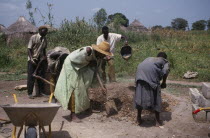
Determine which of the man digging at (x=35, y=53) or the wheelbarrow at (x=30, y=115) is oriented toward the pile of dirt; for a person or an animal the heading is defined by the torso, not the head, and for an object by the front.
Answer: the man digging

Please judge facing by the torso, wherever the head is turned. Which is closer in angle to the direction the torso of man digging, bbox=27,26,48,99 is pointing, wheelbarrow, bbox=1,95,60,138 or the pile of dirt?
the pile of dirt

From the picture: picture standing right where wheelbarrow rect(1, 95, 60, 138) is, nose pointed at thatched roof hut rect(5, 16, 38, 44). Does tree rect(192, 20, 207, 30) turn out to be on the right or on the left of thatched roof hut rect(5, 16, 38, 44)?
right

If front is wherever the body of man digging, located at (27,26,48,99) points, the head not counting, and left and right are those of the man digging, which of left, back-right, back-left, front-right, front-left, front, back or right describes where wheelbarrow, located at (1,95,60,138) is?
front-right

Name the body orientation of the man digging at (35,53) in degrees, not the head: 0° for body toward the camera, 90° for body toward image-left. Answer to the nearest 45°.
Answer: approximately 315°

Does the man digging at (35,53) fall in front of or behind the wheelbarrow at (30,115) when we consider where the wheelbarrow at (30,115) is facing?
behind

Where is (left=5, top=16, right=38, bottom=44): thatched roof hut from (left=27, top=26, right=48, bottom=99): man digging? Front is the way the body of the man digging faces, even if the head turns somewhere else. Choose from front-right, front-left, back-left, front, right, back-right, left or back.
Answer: back-left

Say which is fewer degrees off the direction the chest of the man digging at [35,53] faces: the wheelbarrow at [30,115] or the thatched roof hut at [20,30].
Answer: the wheelbarrow

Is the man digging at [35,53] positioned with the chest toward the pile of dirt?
yes

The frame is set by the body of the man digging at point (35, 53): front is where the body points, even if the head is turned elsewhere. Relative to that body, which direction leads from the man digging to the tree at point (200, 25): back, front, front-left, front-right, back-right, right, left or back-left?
left
